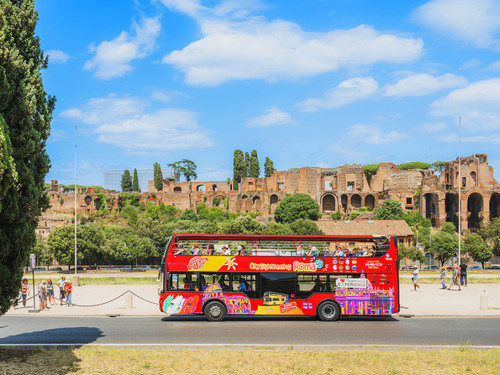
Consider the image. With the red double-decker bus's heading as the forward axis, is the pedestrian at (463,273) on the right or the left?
on its right

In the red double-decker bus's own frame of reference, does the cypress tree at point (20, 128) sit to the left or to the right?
on its left

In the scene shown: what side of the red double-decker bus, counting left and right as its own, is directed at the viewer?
left
